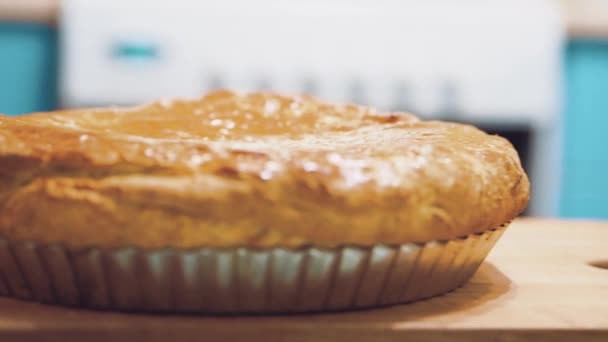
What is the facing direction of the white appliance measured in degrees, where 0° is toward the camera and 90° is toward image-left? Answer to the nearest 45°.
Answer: approximately 0°

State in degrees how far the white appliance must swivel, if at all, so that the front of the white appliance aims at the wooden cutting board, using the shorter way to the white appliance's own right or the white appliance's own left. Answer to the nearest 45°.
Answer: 0° — it already faces it
